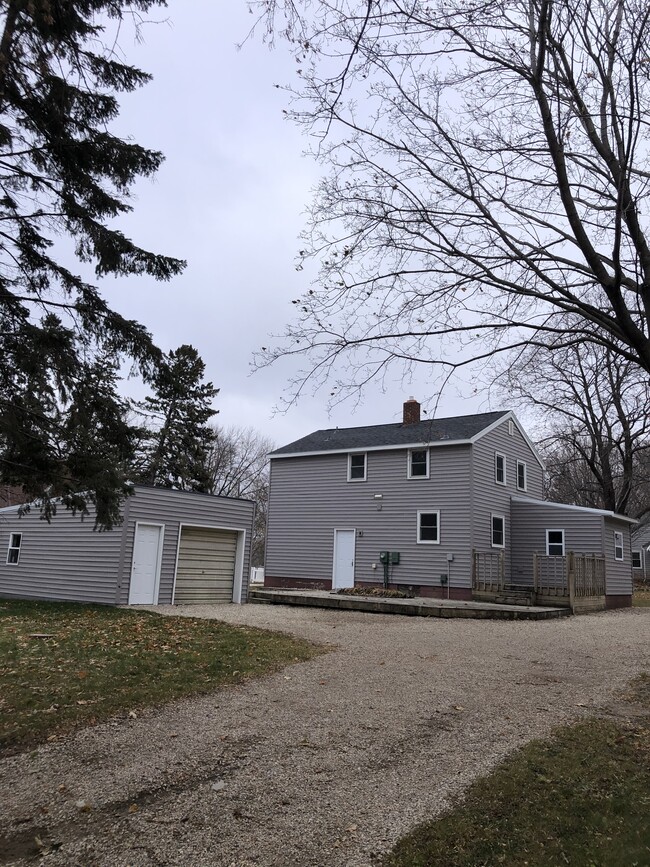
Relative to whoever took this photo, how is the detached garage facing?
facing the viewer and to the right of the viewer

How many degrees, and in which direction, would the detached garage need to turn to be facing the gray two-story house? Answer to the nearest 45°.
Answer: approximately 45° to its left

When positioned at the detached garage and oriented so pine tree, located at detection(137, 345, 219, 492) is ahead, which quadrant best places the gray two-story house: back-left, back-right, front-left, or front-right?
front-right

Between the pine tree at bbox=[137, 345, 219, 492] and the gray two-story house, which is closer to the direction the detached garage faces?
the gray two-story house

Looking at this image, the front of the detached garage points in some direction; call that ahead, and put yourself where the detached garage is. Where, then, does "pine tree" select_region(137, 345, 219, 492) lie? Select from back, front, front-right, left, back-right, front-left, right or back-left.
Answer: back-left

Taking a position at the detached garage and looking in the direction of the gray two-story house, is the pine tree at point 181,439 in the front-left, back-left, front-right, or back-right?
front-left
